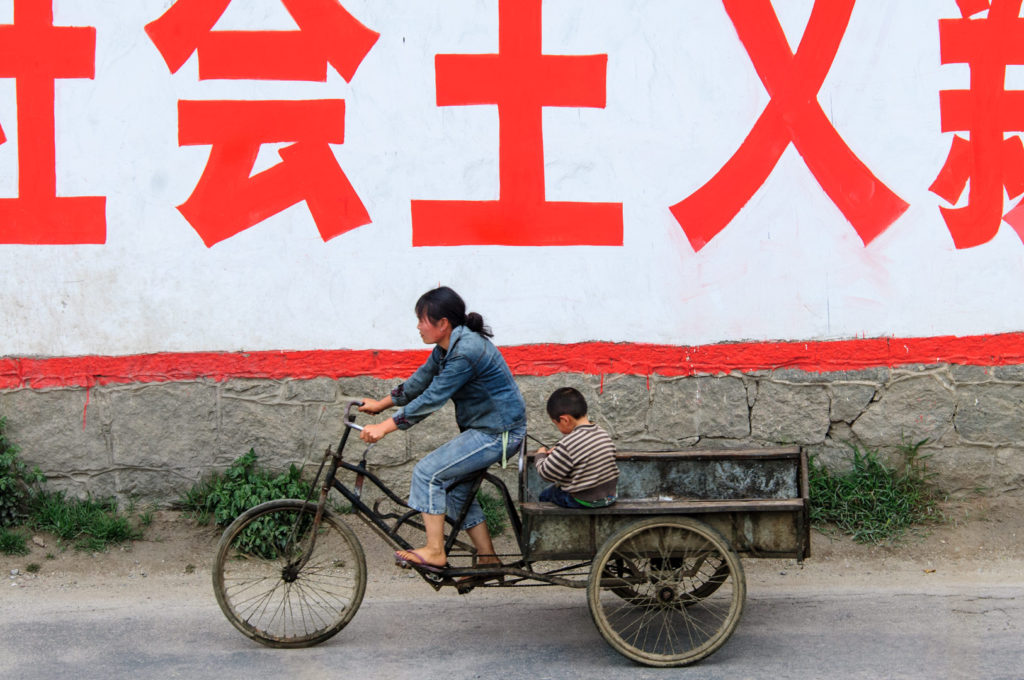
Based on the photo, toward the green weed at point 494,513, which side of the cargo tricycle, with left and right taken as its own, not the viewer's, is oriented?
right

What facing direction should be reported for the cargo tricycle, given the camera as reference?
facing to the left of the viewer

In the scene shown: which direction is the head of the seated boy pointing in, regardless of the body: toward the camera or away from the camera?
away from the camera

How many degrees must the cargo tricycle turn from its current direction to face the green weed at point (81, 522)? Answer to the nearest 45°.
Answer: approximately 45° to its right

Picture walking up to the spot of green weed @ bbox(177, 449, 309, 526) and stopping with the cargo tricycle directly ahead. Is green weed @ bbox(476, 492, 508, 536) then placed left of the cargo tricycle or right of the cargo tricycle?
left

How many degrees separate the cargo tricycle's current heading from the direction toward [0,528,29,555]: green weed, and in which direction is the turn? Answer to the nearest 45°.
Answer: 0° — it already faces it

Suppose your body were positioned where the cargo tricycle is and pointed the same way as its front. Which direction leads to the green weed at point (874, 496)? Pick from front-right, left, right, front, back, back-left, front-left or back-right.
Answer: back-right
